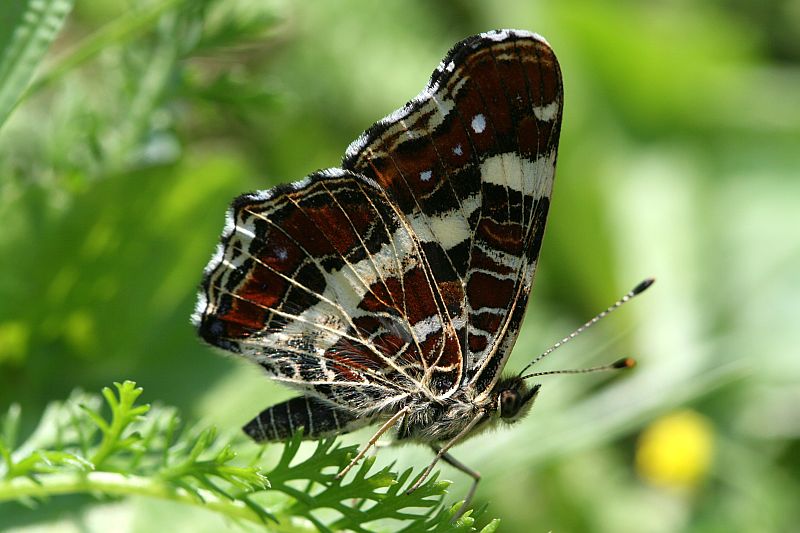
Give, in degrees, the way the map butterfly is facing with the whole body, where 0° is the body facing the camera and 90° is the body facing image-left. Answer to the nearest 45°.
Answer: approximately 270°

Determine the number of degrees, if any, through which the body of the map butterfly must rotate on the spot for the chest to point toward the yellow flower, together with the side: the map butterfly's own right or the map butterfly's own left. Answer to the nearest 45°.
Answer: approximately 45° to the map butterfly's own left
